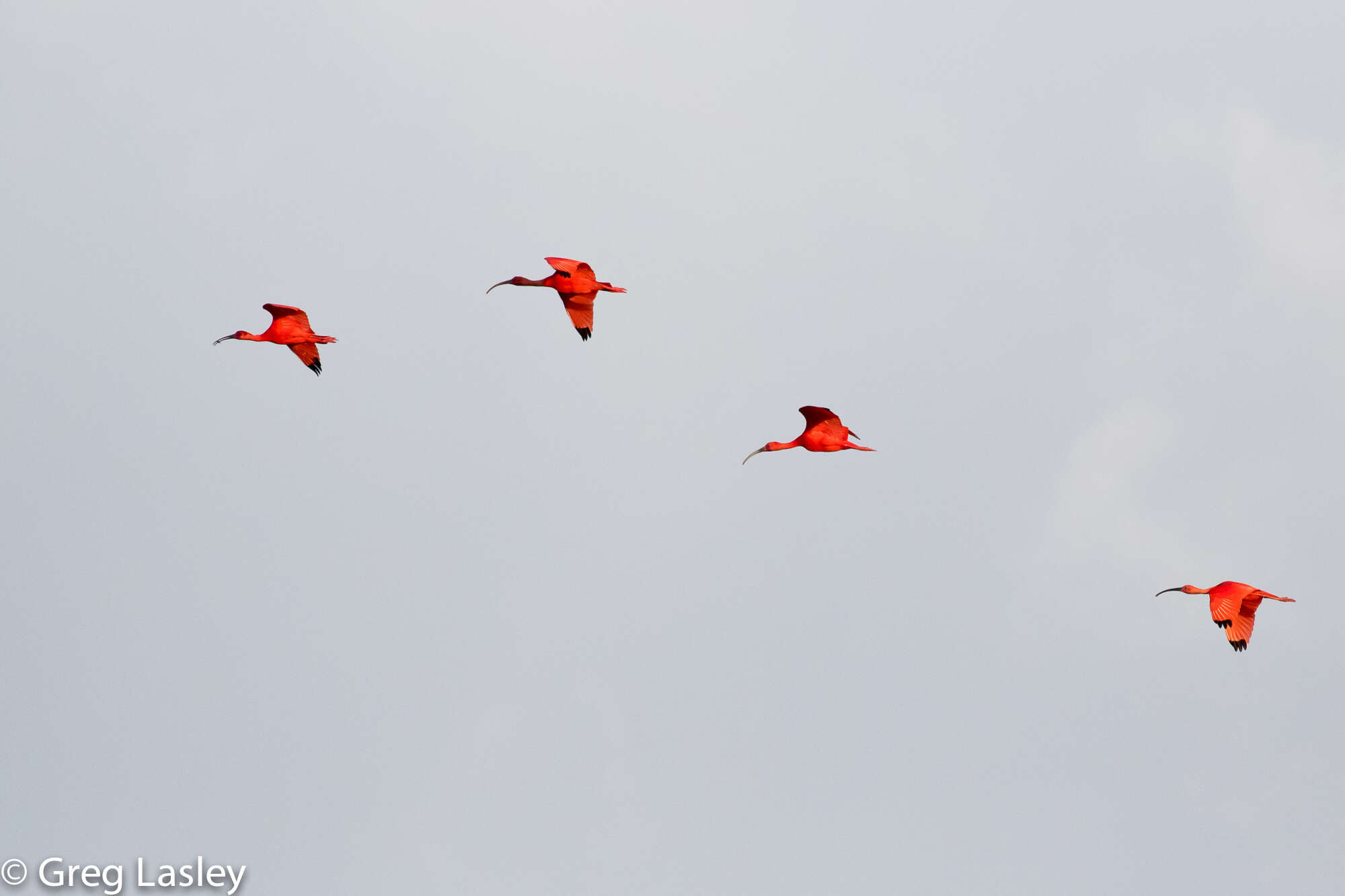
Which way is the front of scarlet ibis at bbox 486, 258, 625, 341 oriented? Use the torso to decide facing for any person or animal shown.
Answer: to the viewer's left

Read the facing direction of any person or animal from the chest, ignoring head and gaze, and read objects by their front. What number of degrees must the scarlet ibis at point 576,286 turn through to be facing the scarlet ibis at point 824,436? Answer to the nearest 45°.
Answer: approximately 180°

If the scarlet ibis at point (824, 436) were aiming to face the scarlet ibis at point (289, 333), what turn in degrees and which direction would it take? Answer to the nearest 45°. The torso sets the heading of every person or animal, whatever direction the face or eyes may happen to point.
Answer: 0° — it already faces it

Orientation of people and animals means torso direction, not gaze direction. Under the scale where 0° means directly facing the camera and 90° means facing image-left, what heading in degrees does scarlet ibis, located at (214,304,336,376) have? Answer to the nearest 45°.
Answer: approximately 90°

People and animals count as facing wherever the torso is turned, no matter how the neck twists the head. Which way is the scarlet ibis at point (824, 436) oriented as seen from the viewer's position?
to the viewer's left

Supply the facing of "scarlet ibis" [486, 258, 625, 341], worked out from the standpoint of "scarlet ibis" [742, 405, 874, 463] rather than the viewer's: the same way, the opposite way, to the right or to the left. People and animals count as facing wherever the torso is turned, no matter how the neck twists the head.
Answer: the same way

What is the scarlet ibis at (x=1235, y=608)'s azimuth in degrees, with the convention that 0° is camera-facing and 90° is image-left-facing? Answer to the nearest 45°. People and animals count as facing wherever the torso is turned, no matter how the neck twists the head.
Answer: approximately 90°

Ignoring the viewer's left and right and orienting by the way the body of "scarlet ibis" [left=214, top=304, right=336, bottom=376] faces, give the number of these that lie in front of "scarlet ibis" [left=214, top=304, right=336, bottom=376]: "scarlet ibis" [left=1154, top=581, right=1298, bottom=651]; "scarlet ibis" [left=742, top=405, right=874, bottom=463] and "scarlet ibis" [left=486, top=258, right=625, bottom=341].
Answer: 0

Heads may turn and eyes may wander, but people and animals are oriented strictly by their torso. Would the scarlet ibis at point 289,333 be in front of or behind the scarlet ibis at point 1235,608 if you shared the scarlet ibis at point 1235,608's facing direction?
in front

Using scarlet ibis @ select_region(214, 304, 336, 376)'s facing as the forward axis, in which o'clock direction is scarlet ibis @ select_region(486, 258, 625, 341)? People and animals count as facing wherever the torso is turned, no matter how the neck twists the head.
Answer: scarlet ibis @ select_region(486, 258, 625, 341) is roughly at 7 o'clock from scarlet ibis @ select_region(214, 304, 336, 376).

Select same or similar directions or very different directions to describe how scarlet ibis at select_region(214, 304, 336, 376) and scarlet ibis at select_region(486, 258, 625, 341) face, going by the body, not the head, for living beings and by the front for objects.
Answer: same or similar directions

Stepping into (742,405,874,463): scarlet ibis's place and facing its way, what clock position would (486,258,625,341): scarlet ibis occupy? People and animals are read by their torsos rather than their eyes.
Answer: (486,258,625,341): scarlet ibis is roughly at 12 o'clock from (742,405,874,463): scarlet ibis.

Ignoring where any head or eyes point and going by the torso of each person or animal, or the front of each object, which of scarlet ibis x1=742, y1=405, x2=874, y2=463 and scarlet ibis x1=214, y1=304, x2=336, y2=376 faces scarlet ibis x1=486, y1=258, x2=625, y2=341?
scarlet ibis x1=742, y1=405, x2=874, y2=463

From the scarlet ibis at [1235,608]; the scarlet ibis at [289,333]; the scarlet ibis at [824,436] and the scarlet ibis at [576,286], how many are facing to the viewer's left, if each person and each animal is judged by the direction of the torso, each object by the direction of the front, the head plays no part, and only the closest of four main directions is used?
4

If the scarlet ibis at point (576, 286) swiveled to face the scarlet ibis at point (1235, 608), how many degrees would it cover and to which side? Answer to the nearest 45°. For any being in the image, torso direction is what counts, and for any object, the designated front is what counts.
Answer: approximately 180°

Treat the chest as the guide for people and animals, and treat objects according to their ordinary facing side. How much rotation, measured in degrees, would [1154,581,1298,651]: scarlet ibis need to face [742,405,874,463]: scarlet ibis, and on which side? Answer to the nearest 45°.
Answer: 0° — it already faces it

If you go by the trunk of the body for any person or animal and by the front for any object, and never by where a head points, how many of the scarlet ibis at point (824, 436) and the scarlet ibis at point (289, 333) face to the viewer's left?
2

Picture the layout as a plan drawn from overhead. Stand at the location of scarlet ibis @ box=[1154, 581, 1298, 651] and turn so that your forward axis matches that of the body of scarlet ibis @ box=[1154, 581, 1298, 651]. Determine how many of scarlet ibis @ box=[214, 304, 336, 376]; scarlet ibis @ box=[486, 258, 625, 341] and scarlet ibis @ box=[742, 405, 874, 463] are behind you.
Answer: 0

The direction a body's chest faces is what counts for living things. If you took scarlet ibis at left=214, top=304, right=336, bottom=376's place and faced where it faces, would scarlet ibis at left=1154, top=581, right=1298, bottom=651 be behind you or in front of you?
behind
